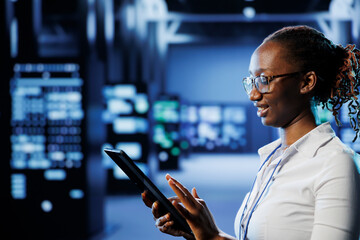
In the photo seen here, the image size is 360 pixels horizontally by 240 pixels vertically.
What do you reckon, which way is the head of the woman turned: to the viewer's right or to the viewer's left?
to the viewer's left

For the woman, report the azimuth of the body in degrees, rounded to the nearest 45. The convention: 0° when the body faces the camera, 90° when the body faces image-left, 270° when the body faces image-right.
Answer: approximately 45°
